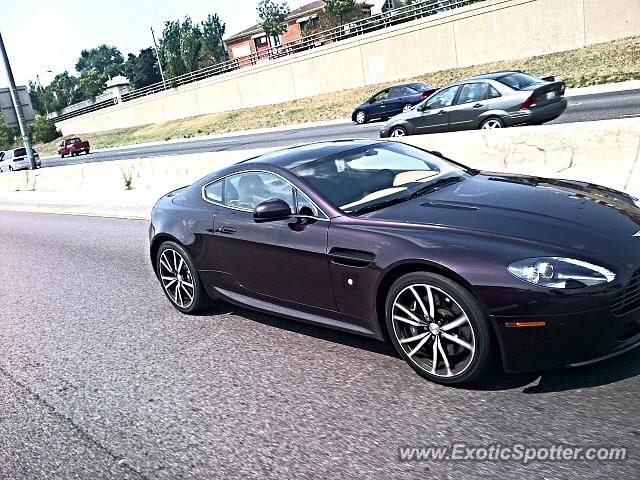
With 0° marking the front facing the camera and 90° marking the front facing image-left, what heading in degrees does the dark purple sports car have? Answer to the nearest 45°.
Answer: approximately 315°

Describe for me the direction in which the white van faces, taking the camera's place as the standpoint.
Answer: facing away from the viewer and to the left of the viewer

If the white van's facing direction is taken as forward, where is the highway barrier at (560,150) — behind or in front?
behind

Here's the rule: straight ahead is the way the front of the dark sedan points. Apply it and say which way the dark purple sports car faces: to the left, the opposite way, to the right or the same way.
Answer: the opposite way

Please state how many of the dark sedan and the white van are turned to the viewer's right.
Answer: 0

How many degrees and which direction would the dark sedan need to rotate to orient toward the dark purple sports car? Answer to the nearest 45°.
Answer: approximately 135° to its left

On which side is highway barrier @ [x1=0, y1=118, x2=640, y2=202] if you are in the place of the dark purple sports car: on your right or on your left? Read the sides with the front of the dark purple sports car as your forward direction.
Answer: on your left

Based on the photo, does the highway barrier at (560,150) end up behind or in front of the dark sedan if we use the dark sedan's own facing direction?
behind

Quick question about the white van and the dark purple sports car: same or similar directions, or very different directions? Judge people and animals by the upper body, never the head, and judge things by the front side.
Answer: very different directions

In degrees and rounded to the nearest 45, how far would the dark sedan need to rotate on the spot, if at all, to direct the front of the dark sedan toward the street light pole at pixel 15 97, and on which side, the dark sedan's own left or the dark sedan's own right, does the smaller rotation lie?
approximately 45° to the dark sedan's own left

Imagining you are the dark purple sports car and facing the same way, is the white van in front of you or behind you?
behind

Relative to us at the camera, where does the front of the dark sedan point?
facing away from the viewer and to the left of the viewer
